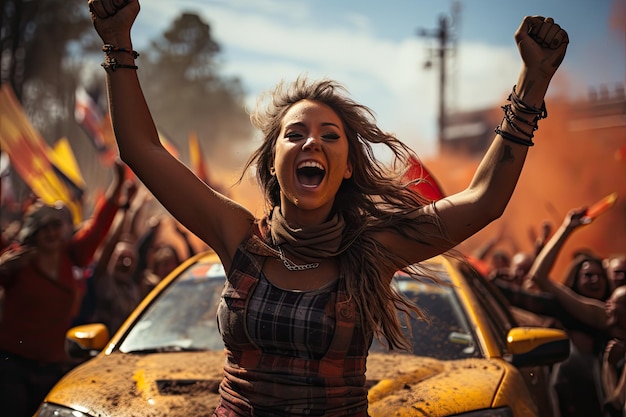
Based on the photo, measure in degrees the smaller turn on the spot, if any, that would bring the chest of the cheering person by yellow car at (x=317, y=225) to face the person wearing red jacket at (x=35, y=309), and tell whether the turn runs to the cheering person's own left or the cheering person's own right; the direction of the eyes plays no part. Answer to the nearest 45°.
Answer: approximately 135° to the cheering person's own right

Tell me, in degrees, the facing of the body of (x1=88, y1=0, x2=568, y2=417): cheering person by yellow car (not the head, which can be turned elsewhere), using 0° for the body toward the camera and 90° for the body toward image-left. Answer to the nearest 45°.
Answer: approximately 0°

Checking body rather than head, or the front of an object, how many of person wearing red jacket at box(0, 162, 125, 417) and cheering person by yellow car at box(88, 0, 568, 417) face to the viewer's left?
0

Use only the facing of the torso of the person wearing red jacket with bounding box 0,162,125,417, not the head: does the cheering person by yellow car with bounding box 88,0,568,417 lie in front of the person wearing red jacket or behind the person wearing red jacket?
in front

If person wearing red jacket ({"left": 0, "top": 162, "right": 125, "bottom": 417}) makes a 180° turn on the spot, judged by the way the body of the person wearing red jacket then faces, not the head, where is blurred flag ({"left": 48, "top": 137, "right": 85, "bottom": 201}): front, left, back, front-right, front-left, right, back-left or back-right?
front-right

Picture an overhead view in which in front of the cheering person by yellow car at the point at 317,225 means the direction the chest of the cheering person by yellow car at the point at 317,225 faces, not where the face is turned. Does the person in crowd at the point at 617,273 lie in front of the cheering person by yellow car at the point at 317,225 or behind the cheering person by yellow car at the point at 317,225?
behind

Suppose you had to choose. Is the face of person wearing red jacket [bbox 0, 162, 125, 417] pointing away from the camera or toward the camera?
toward the camera

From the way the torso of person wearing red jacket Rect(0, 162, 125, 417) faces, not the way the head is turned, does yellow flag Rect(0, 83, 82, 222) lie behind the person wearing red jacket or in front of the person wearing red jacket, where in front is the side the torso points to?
behind

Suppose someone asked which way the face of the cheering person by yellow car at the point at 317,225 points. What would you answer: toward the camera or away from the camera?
toward the camera

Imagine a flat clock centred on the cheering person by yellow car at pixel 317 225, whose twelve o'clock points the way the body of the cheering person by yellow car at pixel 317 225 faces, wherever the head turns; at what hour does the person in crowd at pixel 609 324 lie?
the person in crowd at pixel 609 324 is roughly at 7 o'clock from the cheering person by yellow car at pixel 317 225.
